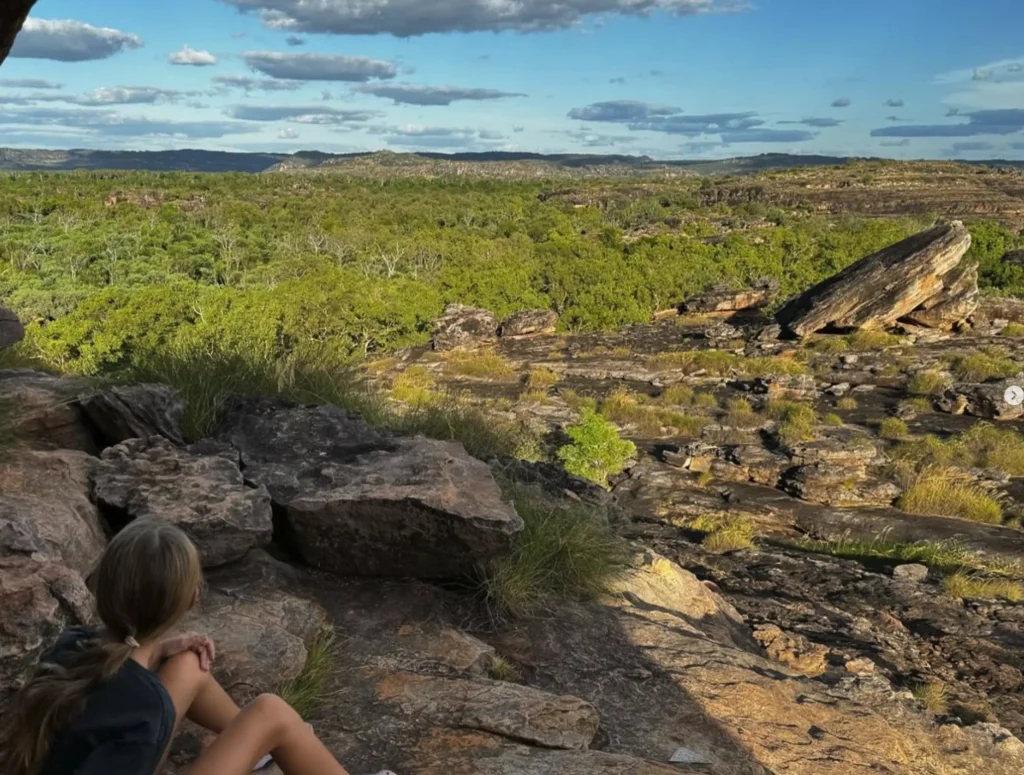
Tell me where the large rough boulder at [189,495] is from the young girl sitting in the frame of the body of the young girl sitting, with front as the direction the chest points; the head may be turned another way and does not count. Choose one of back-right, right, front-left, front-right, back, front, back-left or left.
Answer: front-left

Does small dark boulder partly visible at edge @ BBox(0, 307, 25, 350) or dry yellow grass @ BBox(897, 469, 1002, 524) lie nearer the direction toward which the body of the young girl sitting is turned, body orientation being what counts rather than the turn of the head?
the dry yellow grass

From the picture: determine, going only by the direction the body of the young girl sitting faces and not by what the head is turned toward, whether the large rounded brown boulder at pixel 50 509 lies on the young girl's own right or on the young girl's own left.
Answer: on the young girl's own left

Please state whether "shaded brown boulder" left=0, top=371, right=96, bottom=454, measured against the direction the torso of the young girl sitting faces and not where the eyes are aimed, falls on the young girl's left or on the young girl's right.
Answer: on the young girl's left

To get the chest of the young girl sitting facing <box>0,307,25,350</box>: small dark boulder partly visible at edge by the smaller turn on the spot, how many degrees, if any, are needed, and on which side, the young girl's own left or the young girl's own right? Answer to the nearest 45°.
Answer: approximately 45° to the young girl's own left

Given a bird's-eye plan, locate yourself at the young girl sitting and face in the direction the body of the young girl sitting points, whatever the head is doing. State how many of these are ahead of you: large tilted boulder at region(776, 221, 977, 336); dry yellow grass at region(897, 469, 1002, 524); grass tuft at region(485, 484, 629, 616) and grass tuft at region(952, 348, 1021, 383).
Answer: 4

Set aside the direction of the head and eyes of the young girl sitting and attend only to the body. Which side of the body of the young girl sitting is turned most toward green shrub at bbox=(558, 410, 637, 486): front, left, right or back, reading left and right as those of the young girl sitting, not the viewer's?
front

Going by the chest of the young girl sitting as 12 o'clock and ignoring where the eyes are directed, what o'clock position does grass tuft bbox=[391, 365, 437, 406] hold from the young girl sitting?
The grass tuft is roughly at 11 o'clock from the young girl sitting.

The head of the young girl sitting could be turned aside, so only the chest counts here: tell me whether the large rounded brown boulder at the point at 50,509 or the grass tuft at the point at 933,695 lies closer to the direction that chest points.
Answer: the grass tuft

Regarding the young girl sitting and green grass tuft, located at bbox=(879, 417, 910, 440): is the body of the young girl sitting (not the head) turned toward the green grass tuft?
yes

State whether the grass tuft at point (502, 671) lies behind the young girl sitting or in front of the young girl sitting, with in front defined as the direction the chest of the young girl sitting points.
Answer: in front

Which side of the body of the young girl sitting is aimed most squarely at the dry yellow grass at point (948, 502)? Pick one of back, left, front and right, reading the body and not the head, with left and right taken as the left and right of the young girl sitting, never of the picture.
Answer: front

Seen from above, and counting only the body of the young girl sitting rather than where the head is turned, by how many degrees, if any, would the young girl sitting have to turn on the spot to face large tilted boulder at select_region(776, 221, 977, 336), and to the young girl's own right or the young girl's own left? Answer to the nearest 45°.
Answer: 0° — they already face it

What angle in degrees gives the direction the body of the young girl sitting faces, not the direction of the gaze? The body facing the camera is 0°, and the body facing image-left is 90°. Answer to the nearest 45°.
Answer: approximately 225°

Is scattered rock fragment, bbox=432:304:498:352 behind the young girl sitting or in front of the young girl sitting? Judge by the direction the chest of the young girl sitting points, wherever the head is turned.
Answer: in front

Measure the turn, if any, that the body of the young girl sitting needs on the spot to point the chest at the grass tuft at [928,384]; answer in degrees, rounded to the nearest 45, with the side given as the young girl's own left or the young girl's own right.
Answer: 0° — they already face it

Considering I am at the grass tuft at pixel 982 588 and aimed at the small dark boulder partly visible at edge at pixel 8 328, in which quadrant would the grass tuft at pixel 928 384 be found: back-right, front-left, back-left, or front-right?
back-right
